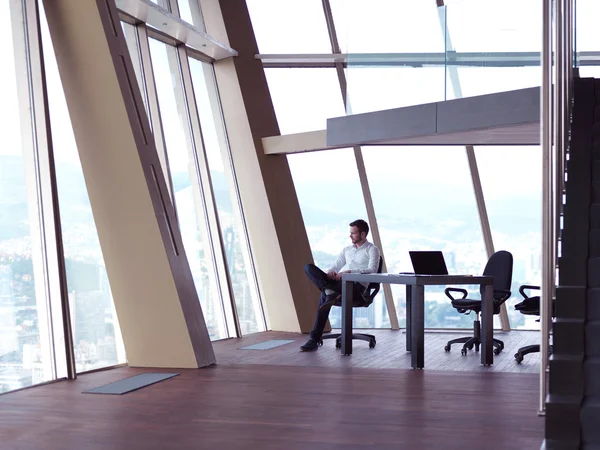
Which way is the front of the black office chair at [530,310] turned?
to the viewer's left

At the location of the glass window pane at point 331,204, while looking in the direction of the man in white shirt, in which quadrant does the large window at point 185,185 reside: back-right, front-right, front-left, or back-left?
front-right

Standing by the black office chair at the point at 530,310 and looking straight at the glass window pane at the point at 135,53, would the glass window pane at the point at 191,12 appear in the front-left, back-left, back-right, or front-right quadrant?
front-right

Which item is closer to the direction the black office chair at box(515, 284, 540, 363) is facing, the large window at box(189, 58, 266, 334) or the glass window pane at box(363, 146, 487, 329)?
the large window
